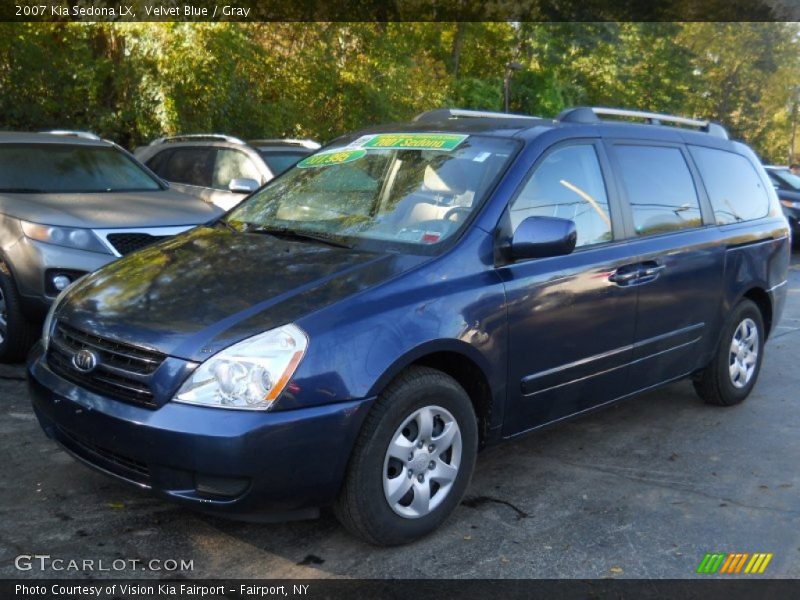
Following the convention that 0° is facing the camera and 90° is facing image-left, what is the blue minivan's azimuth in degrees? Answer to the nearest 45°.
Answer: approximately 45°

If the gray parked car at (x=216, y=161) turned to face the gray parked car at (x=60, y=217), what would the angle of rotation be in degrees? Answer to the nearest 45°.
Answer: approximately 45° to its right

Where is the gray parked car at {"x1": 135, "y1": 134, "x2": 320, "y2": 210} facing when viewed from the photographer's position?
facing the viewer and to the right of the viewer

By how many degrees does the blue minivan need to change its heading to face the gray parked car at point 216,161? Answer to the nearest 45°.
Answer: approximately 135° to its right

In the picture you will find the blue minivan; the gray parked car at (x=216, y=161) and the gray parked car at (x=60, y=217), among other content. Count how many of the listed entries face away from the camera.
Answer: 0

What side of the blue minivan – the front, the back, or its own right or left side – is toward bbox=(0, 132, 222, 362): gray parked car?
right

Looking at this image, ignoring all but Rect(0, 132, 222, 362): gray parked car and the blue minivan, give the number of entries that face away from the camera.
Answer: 0

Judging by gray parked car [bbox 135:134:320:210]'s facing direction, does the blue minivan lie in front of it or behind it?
in front

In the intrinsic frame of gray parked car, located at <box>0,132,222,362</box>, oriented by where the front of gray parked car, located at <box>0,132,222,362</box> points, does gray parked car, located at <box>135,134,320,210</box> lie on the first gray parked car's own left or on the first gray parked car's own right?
on the first gray parked car's own left

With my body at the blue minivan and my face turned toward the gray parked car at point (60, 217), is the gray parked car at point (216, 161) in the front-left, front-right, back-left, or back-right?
front-right
